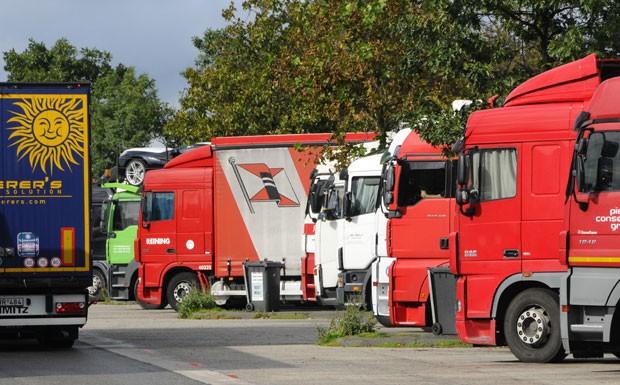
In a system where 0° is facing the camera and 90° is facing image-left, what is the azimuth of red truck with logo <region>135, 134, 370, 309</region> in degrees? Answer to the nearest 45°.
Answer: approximately 90°

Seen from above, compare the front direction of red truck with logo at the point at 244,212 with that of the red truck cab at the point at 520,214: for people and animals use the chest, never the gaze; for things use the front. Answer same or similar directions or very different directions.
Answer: same or similar directions

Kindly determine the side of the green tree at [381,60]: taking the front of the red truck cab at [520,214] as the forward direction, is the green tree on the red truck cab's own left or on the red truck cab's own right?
on the red truck cab's own right

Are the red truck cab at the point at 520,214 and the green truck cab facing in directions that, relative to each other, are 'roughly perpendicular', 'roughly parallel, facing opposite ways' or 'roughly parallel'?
roughly parallel

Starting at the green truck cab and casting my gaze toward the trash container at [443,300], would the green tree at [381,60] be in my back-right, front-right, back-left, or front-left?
front-left

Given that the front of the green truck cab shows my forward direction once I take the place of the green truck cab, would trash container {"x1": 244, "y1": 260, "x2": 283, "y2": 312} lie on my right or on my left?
on my left

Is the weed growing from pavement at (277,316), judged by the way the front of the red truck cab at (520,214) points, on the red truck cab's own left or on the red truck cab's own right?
on the red truck cab's own right

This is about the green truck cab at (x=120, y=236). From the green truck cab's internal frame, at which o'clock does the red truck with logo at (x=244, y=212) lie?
The red truck with logo is roughly at 8 o'clock from the green truck cab.

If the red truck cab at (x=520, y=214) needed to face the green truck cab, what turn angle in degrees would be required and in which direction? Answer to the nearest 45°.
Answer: approximately 45° to its right

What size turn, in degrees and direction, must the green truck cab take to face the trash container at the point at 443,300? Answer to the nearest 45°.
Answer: approximately 90° to its left
